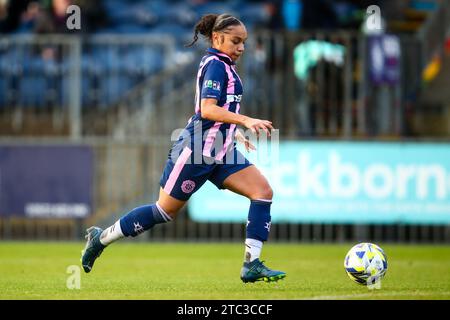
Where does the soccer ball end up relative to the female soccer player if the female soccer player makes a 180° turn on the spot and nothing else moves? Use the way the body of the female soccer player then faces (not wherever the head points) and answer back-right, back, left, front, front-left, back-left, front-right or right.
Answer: back

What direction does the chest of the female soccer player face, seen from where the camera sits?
to the viewer's right

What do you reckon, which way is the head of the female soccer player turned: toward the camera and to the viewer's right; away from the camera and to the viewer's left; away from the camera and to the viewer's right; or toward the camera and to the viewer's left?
toward the camera and to the viewer's right
